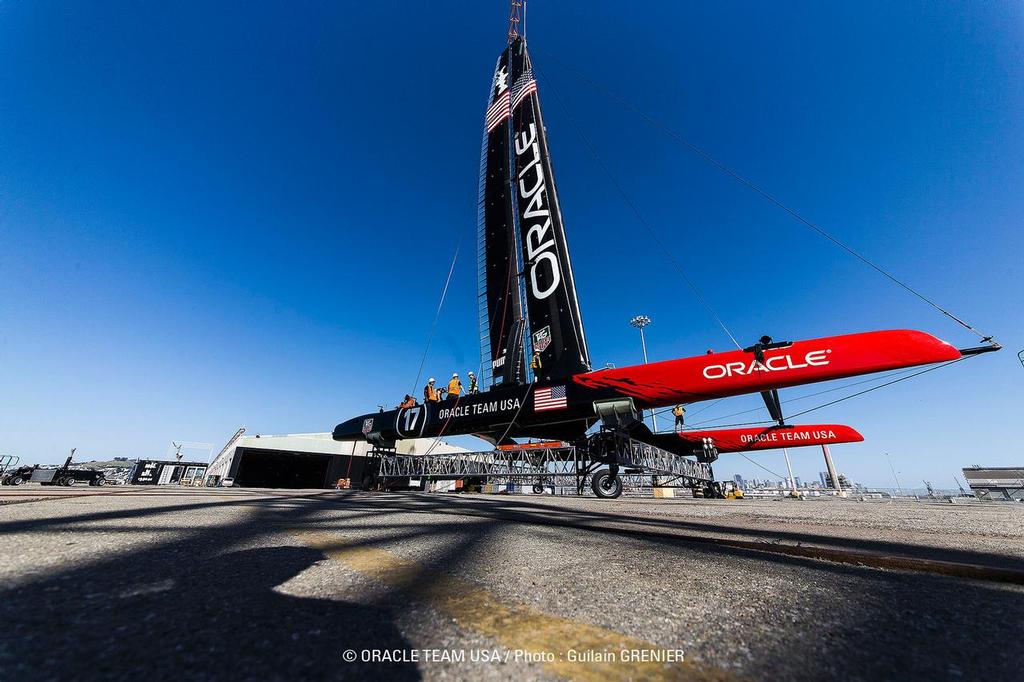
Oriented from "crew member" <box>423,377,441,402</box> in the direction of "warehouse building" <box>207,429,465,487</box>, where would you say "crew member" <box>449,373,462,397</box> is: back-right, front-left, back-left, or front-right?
back-right

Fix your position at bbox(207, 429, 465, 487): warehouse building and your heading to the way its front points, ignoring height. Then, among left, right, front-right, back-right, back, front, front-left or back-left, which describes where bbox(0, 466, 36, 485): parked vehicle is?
front-right

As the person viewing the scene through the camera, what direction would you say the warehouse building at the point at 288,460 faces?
facing the viewer

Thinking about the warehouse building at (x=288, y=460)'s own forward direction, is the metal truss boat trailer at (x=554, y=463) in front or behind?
in front
